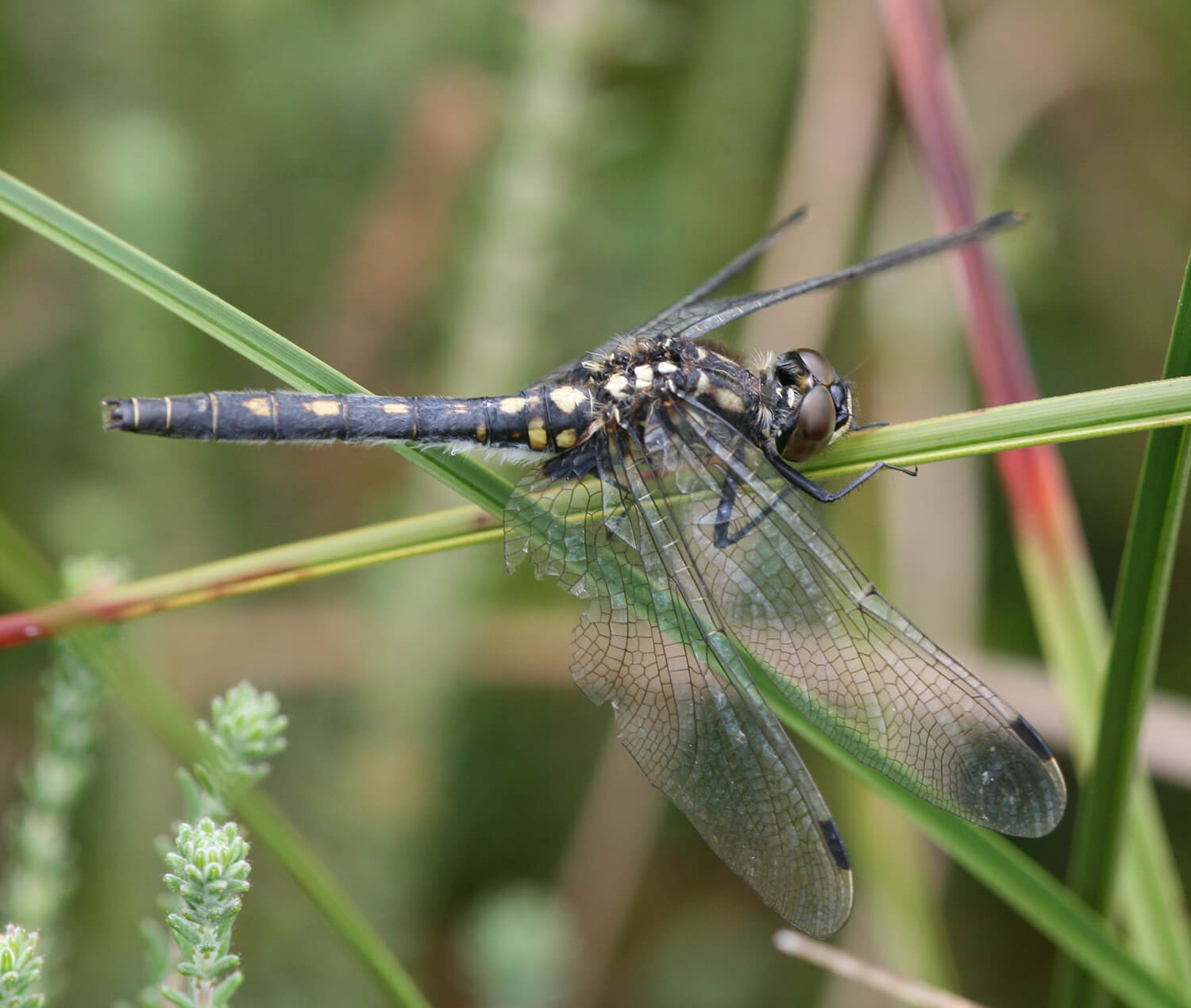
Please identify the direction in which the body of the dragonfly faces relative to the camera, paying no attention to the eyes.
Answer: to the viewer's right
